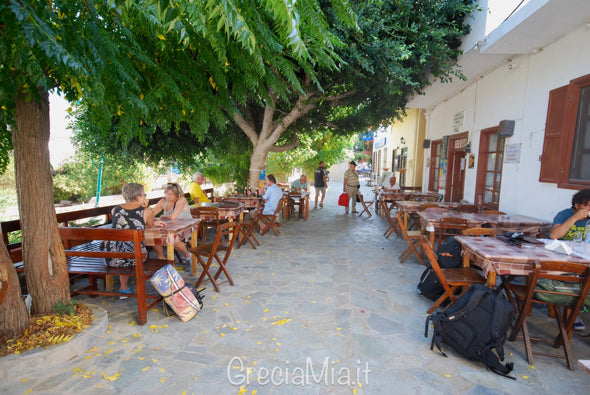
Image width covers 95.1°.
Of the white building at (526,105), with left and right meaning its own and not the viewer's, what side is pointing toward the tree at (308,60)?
front

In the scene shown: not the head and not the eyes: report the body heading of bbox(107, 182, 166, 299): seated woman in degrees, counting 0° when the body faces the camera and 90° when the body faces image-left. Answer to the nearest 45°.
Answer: approximately 225°

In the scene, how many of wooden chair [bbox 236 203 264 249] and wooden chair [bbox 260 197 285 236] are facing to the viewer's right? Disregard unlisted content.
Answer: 0

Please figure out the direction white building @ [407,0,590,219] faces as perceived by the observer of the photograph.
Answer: facing the viewer and to the left of the viewer

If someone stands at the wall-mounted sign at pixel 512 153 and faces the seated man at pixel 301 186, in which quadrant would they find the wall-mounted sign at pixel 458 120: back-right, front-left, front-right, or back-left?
front-right

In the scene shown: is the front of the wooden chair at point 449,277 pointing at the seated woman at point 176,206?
no

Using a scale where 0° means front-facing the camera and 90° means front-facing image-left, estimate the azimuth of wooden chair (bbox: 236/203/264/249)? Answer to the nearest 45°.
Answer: approximately 90°

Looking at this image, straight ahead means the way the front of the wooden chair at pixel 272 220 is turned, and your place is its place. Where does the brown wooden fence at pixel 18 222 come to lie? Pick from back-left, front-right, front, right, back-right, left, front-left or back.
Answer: front-left

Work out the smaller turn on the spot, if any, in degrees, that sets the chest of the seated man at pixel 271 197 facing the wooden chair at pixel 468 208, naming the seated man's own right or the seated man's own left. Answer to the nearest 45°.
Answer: approximately 180°

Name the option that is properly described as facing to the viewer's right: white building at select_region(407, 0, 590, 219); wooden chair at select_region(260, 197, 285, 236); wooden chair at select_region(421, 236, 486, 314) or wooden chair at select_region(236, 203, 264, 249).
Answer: wooden chair at select_region(421, 236, 486, 314)

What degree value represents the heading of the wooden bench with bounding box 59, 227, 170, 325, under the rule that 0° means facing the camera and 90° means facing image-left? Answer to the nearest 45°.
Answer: approximately 225°

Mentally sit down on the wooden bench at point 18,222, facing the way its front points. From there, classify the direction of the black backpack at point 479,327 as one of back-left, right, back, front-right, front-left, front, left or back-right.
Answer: front

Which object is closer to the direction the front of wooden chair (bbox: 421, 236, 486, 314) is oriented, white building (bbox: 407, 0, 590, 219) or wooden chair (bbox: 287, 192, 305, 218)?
the white building

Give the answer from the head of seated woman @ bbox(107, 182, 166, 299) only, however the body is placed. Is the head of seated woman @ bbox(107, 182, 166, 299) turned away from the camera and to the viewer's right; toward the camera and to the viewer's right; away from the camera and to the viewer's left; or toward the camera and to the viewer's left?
away from the camera and to the viewer's right

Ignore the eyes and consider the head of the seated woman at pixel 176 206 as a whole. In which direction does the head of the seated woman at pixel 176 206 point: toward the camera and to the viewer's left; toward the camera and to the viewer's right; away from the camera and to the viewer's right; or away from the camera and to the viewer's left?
toward the camera and to the viewer's left

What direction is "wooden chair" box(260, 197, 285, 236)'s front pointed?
to the viewer's left
